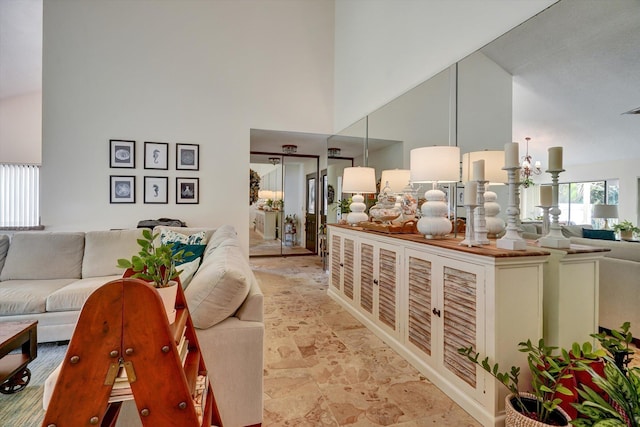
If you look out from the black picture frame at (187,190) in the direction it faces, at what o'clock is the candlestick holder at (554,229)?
The candlestick holder is roughly at 11 o'clock from the black picture frame.

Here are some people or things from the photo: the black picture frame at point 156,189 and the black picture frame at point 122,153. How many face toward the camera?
2

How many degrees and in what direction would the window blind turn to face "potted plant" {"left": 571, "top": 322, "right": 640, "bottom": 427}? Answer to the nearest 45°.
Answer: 0° — it already faces it

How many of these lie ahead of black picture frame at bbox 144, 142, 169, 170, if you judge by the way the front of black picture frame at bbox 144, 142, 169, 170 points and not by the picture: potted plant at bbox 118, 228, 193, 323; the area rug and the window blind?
2

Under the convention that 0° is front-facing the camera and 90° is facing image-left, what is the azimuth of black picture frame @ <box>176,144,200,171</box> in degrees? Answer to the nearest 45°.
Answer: approximately 0°

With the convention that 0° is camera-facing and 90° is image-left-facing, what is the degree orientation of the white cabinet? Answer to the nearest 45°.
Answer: approximately 45°

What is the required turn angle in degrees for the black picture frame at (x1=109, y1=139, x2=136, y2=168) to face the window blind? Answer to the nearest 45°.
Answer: approximately 135° to its right
